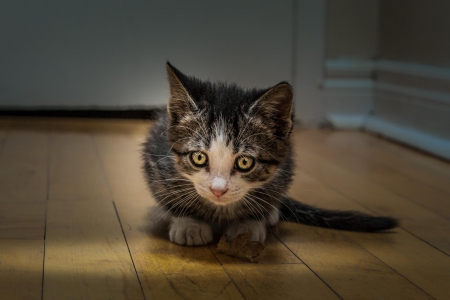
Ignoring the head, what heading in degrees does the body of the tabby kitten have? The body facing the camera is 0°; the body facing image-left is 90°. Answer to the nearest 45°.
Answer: approximately 0°
